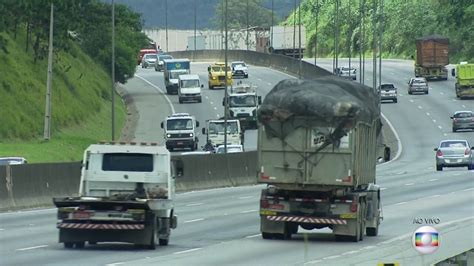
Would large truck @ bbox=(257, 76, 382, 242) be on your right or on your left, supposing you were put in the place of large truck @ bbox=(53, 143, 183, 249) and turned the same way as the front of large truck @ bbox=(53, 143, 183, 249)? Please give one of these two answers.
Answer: on your right

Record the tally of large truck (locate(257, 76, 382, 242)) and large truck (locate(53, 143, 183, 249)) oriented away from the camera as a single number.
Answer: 2

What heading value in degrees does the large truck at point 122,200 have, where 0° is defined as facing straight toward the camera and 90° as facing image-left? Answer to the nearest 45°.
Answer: approximately 180°

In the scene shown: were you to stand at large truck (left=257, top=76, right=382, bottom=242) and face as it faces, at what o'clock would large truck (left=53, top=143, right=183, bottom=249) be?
large truck (left=53, top=143, right=183, bottom=249) is roughly at 8 o'clock from large truck (left=257, top=76, right=382, bottom=242).

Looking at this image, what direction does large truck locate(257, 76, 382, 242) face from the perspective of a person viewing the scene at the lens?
facing away from the viewer
